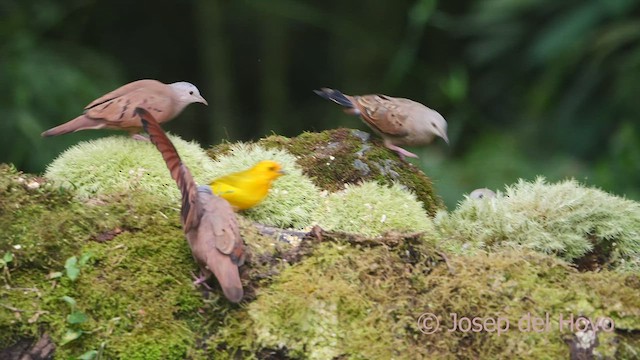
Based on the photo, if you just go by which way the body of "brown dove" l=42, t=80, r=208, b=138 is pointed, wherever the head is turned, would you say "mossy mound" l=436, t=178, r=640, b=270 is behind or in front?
in front

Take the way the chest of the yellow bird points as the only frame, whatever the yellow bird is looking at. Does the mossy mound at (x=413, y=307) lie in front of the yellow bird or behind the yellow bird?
in front

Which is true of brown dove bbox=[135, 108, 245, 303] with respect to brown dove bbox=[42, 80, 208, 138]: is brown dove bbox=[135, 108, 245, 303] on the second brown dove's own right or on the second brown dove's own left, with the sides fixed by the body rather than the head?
on the second brown dove's own right

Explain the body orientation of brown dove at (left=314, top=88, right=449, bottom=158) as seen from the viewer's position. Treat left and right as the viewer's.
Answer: facing to the right of the viewer

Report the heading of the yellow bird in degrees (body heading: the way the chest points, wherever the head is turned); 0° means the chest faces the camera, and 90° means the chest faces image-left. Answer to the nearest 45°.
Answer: approximately 270°

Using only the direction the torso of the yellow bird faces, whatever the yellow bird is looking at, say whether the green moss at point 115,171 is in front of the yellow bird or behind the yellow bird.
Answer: behind

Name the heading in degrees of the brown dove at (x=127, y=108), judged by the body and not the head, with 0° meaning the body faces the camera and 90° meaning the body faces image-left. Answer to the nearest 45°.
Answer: approximately 270°

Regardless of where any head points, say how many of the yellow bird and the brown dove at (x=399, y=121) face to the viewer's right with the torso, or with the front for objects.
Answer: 2
